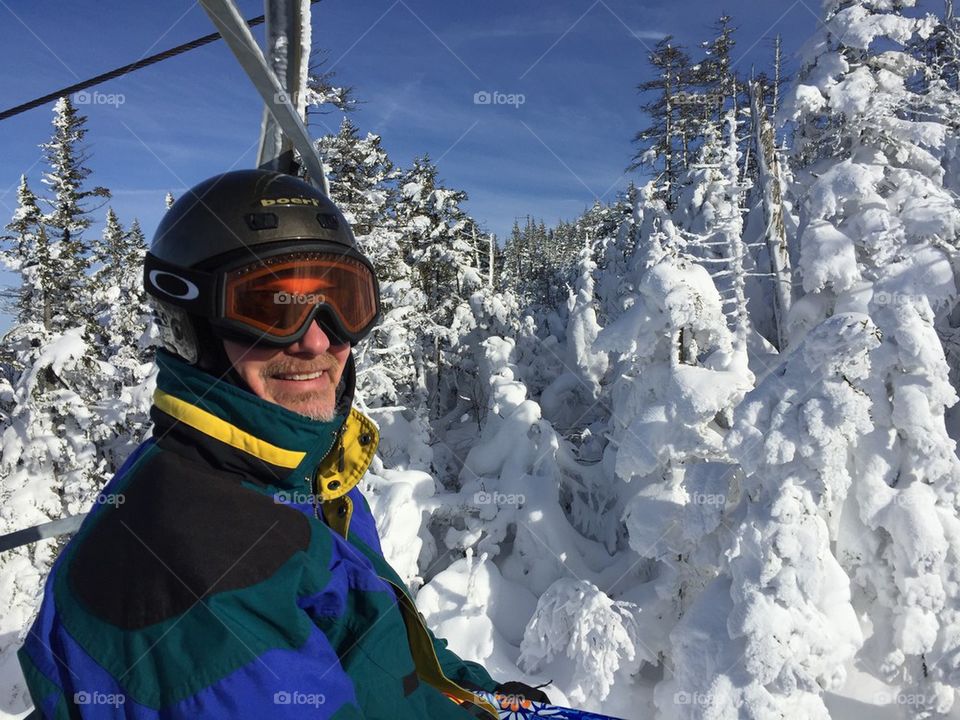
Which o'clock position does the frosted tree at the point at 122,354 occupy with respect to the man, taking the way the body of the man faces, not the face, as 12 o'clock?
The frosted tree is roughly at 9 o'clock from the man.

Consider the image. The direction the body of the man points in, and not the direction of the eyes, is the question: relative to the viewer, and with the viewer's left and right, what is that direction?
facing the viewer and to the right of the viewer

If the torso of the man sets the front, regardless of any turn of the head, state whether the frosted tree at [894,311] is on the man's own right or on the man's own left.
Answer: on the man's own left

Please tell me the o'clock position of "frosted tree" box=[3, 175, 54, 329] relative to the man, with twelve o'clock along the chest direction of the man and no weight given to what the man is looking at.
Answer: The frosted tree is roughly at 7 o'clock from the man.

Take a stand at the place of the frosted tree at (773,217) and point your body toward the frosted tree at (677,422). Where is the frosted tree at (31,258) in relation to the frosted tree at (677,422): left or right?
right

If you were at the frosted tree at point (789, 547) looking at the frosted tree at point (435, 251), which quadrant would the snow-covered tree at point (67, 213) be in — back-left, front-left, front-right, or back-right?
front-left

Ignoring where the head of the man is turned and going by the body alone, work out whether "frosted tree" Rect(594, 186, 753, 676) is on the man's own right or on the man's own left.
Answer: on the man's own left
